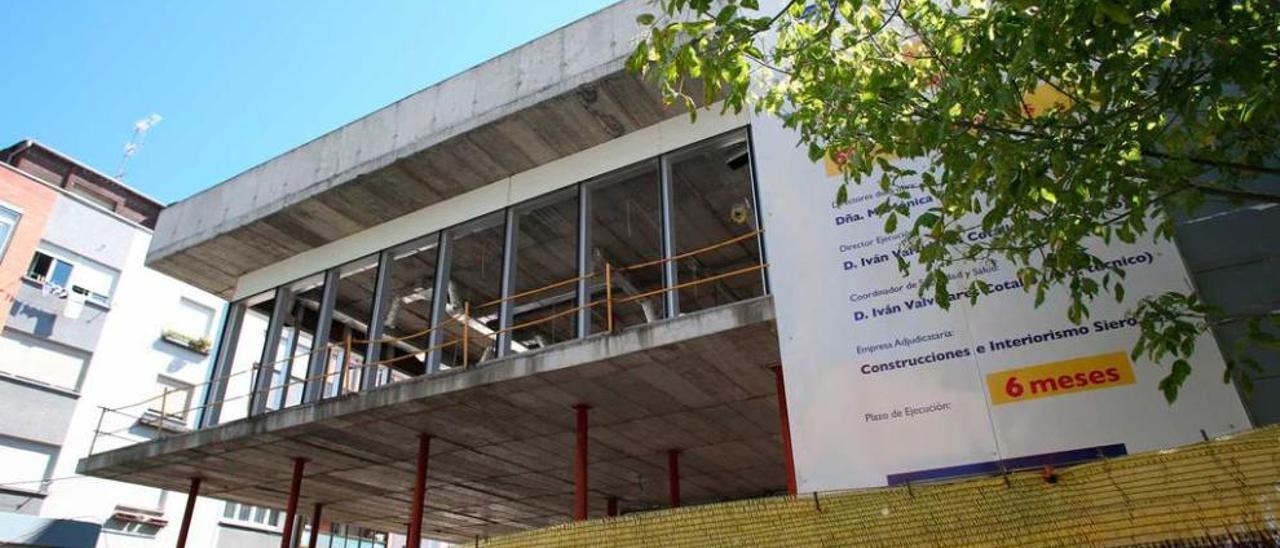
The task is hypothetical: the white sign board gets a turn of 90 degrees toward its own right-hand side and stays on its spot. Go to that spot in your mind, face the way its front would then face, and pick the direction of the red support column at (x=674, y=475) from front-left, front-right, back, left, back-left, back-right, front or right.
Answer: front-right

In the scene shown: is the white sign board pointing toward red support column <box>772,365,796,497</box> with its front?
no

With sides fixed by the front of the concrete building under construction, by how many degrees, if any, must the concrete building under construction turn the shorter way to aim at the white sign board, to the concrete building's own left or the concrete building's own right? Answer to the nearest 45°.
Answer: approximately 90° to the concrete building's own left

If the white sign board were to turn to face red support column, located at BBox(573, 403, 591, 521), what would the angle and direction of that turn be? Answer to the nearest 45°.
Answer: approximately 90° to its right

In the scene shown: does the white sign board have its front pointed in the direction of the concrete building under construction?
no

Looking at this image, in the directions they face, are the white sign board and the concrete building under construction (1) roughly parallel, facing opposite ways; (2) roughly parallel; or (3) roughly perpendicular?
roughly parallel

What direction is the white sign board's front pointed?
toward the camera

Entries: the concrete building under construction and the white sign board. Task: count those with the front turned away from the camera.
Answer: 0

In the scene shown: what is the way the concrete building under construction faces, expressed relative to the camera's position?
facing the viewer and to the left of the viewer
